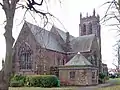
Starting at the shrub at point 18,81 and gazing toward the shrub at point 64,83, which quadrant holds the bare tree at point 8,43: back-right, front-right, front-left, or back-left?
back-right
